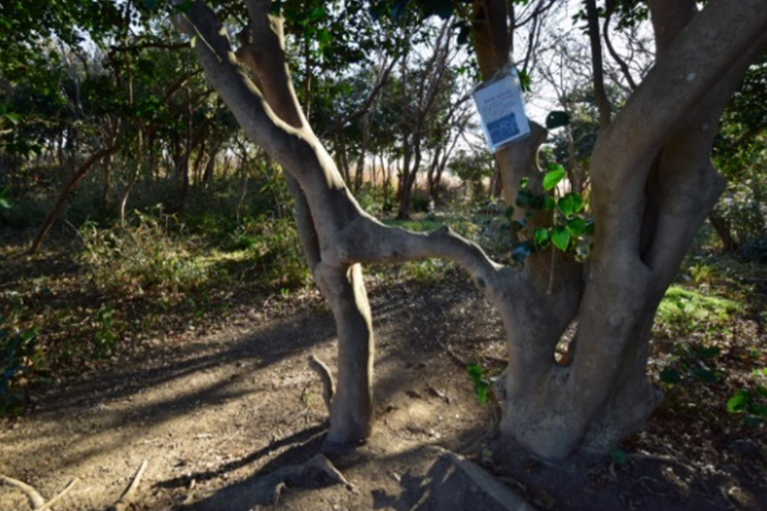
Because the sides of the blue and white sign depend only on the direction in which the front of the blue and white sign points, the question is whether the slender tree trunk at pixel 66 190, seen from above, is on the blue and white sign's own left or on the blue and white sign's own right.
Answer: on the blue and white sign's own right

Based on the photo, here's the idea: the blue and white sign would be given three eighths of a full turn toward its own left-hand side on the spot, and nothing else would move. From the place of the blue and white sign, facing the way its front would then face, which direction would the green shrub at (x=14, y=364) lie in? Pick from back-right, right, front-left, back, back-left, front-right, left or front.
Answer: back-left

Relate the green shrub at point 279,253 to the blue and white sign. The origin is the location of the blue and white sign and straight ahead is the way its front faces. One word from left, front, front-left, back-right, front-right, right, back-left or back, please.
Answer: back-right

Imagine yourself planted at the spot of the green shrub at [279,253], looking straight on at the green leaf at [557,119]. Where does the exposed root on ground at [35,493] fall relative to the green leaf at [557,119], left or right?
right

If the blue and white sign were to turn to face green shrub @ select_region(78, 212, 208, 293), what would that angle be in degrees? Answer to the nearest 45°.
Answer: approximately 135° to its right

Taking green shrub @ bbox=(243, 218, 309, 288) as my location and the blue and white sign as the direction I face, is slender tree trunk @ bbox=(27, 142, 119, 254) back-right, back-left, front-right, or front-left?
back-right

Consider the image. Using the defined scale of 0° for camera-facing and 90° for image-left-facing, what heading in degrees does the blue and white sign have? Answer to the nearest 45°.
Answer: approximately 0°

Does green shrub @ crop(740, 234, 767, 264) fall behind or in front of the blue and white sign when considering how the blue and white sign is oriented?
behind
